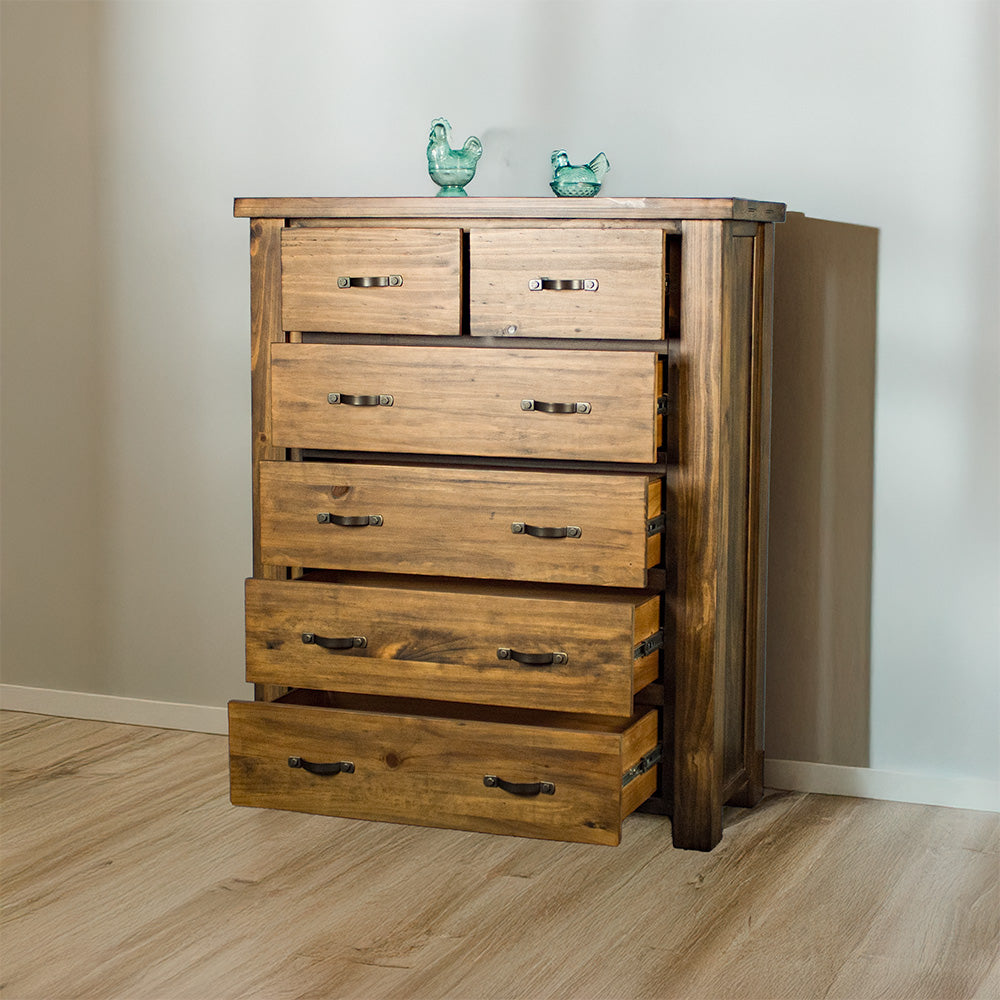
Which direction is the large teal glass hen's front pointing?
to the viewer's left

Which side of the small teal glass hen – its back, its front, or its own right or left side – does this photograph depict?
left
